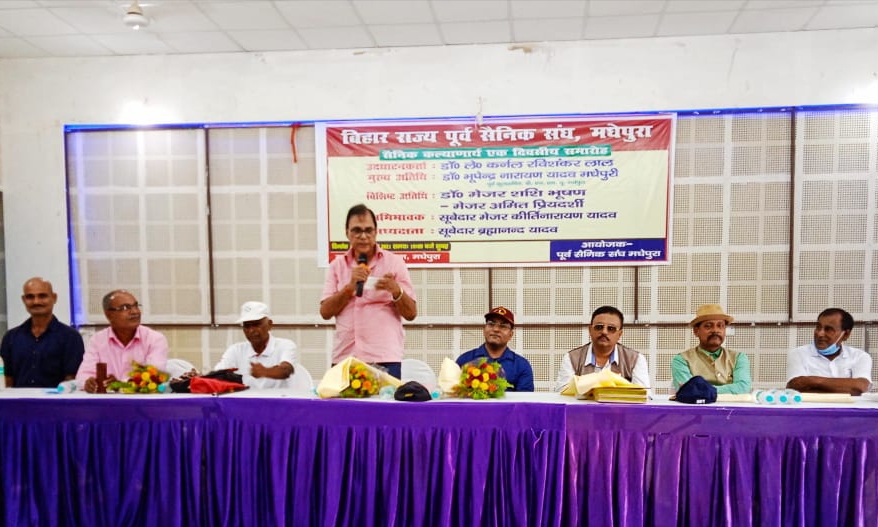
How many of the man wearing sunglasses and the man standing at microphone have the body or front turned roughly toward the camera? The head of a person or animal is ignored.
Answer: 2

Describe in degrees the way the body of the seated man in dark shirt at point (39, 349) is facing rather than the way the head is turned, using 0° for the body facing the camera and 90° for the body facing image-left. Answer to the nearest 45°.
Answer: approximately 0°

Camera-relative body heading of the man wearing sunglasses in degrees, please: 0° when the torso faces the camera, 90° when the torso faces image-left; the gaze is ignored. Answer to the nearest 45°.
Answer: approximately 0°

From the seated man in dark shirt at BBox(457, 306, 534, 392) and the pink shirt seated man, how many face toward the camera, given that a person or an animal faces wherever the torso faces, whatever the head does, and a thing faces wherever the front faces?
2

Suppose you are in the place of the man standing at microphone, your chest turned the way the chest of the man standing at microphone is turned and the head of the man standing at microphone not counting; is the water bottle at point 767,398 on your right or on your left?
on your left

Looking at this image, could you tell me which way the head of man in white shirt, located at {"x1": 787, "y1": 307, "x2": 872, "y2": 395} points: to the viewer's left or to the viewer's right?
to the viewer's left

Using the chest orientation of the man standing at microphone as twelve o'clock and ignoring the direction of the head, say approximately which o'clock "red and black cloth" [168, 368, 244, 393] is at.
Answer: The red and black cloth is roughly at 2 o'clock from the man standing at microphone.

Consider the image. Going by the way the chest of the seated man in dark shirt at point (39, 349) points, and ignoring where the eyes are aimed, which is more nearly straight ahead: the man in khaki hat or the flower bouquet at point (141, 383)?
the flower bouquet

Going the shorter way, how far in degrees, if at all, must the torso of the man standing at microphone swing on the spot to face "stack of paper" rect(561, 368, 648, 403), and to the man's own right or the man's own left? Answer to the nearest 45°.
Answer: approximately 45° to the man's own left
